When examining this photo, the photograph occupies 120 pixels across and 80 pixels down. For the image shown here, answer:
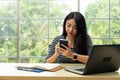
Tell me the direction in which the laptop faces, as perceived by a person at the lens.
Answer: facing away from the viewer and to the left of the viewer

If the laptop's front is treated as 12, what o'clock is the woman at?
The woman is roughly at 1 o'clock from the laptop.
